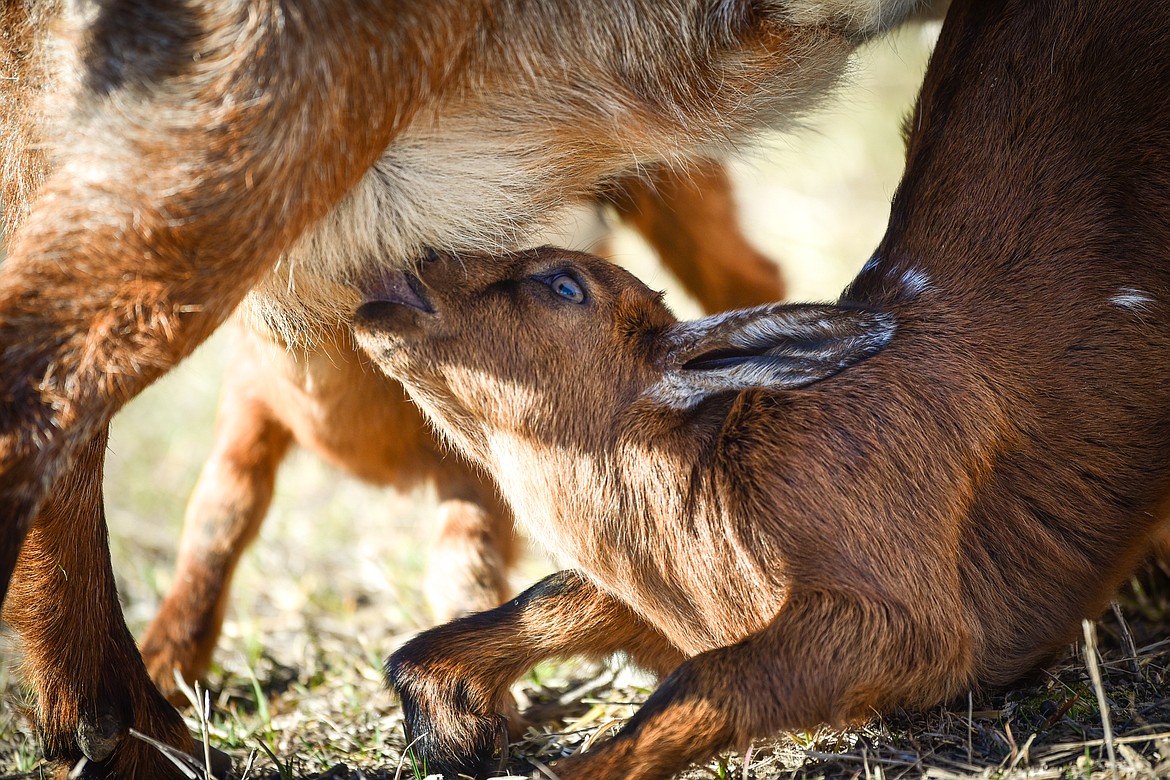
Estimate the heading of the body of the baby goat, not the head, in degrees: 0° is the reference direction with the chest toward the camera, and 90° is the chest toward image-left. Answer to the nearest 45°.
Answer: approximately 90°
